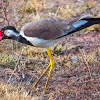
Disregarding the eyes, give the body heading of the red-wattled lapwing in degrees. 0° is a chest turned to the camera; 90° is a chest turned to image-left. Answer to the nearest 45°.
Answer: approximately 90°
